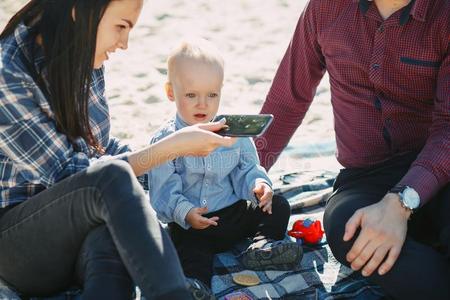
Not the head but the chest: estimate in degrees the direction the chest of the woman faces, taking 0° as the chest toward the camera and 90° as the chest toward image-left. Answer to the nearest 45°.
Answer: approximately 270°

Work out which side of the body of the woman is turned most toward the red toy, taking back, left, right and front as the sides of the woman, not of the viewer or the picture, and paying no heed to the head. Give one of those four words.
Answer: front

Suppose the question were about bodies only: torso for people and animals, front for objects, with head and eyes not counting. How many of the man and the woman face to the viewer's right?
1

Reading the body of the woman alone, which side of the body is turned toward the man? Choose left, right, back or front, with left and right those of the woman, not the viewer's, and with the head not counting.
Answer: front

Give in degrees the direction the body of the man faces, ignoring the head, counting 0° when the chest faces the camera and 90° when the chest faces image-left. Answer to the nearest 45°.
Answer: approximately 0°

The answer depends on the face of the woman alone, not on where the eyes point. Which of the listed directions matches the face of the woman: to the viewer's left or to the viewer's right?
to the viewer's right

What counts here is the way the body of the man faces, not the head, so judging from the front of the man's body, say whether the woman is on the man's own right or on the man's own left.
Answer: on the man's own right
